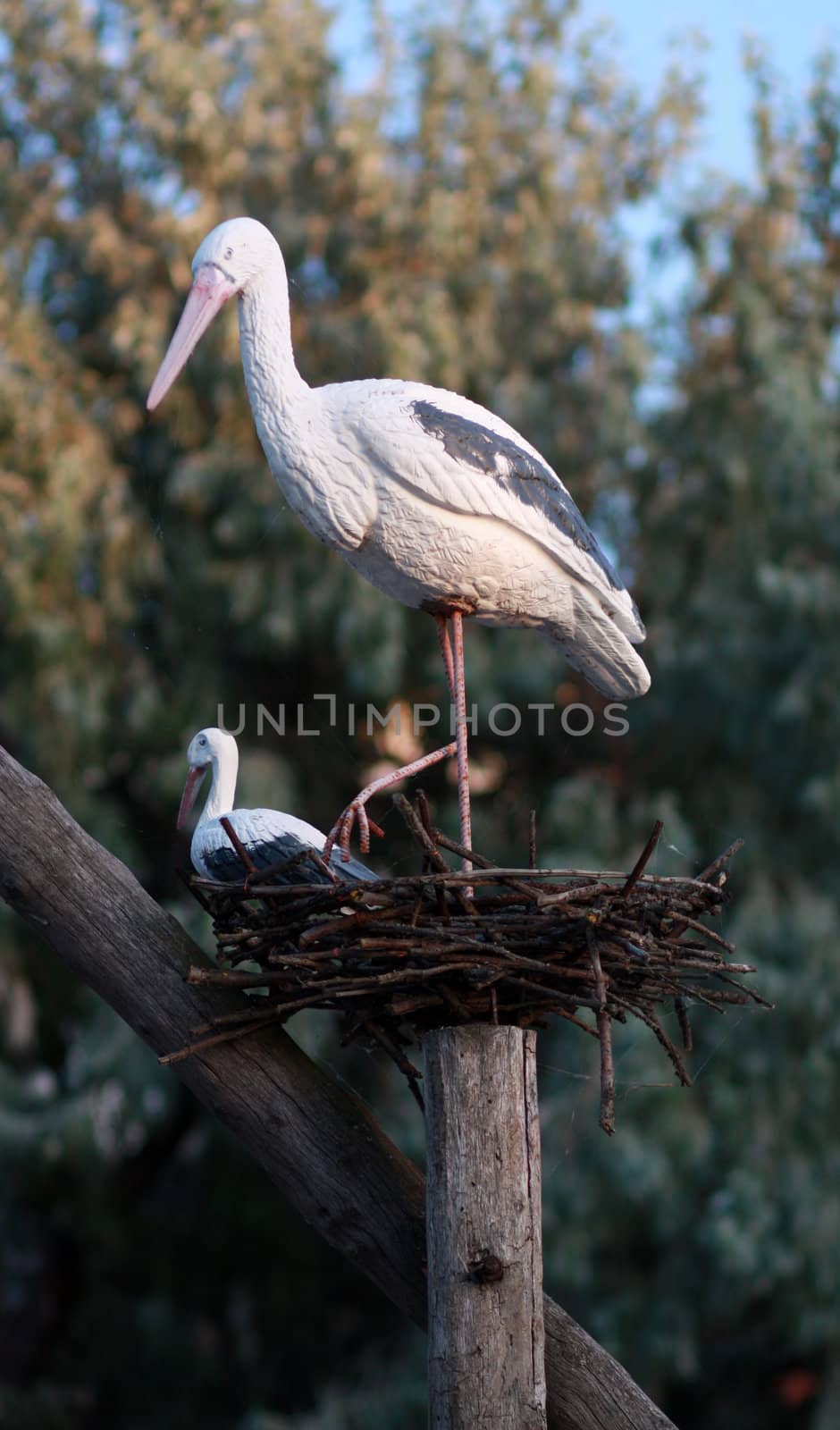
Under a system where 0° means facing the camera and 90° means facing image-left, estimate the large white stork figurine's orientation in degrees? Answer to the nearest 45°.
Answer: approximately 90°

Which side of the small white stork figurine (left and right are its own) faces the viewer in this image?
left

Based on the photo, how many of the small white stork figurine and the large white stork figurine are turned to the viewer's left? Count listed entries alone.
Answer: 2
